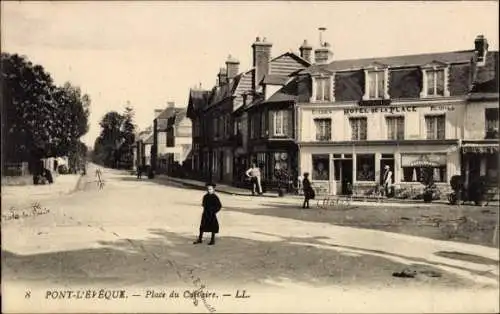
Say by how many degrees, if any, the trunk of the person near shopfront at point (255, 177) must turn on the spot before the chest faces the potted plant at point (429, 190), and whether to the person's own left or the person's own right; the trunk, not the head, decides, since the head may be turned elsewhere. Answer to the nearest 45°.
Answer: approximately 90° to the person's own left

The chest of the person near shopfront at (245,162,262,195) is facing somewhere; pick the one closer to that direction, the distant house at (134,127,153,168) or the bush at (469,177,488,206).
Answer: the bush

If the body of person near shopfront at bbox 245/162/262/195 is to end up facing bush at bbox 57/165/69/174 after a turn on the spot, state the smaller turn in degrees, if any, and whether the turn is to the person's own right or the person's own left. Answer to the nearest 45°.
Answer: approximately 135° to the person's own right

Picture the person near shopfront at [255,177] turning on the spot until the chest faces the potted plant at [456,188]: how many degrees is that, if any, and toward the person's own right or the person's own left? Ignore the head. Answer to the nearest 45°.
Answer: approximately 90° to the person's own left

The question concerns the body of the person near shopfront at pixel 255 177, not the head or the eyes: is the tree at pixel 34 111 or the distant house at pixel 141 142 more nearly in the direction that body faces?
the tree

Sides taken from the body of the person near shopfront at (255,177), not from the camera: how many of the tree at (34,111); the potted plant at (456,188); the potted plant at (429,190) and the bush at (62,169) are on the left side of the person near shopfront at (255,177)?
2

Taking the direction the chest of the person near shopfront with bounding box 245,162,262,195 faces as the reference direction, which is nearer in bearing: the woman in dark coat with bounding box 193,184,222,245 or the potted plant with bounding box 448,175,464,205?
the woman in dark coat

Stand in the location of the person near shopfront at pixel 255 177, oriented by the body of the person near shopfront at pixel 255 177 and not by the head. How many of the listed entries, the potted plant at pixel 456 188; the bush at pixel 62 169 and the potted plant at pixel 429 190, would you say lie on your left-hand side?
2

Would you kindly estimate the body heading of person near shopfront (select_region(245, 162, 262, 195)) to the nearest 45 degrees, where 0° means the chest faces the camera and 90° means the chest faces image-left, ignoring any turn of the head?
approximately 0°

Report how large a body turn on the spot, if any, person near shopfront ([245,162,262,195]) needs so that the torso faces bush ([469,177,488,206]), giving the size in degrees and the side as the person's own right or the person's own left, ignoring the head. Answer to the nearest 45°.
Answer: approximately 45° to the person's own left
